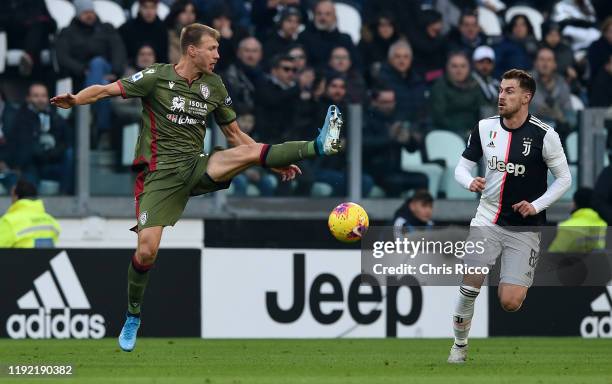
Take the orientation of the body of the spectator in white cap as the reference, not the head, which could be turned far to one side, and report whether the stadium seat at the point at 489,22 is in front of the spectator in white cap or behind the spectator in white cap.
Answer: behind

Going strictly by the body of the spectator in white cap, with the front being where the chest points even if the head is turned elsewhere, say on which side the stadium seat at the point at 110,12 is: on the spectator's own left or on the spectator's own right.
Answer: on the spectator's own right

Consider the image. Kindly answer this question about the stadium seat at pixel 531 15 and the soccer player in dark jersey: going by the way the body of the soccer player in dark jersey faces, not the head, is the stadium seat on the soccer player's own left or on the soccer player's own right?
on the soccer player's own left

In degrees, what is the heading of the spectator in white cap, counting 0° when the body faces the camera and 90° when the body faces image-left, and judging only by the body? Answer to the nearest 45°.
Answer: approximately 0°

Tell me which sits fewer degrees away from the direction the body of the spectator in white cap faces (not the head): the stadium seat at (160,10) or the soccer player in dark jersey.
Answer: the soccer player in dark jersey

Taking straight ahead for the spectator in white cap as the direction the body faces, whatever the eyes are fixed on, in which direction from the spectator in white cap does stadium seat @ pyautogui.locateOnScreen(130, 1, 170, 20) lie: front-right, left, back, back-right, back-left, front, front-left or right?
right

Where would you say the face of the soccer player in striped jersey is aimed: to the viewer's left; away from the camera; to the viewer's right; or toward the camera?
to the viewer's left

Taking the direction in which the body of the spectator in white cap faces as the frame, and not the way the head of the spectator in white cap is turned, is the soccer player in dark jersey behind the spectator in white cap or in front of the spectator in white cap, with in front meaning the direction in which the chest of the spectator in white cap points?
in front

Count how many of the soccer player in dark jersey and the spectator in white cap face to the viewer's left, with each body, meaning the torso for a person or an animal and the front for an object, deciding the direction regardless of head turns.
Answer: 0
